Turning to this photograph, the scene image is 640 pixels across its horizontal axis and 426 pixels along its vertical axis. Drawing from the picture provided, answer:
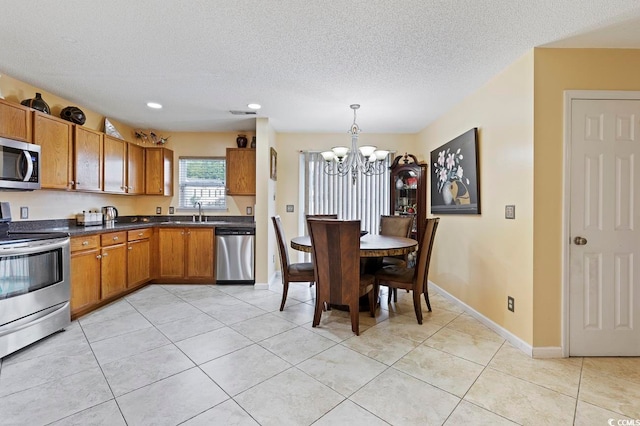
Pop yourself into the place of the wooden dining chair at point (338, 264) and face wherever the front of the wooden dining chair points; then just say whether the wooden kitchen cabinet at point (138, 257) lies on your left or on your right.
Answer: on your left

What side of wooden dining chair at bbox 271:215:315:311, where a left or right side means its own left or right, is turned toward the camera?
right

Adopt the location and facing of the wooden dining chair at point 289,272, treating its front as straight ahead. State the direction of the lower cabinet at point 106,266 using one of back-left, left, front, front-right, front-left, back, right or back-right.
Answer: back

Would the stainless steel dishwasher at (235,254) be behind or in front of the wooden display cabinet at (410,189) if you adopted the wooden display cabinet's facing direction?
in front

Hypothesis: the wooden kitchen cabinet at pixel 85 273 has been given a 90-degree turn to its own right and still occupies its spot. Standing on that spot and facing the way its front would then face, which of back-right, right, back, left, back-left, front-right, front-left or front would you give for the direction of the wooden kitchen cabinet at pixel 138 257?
back

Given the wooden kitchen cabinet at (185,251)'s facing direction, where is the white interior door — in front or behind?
in front

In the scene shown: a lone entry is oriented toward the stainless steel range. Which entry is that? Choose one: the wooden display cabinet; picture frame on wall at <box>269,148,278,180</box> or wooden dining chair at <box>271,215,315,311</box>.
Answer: the wooden display cabinet

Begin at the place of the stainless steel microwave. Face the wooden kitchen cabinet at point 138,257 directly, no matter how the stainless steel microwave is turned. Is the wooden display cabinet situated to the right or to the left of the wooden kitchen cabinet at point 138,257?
right

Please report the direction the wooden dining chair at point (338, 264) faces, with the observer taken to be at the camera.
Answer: facing away from the viewer and to the right of the viewer

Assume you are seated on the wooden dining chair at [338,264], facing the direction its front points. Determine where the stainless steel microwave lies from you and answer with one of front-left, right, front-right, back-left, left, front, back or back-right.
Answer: back-left

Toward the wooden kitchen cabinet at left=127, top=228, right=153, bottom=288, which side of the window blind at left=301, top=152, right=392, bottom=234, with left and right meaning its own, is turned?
right

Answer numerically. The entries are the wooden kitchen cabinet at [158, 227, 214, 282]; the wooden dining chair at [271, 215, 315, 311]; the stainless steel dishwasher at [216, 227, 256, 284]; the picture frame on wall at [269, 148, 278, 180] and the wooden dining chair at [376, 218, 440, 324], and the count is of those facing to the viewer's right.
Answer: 2

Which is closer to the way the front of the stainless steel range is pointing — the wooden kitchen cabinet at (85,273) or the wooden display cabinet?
the wooden display cabinet

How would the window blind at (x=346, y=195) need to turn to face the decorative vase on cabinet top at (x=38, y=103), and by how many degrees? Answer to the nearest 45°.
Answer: approximately 45° to its right

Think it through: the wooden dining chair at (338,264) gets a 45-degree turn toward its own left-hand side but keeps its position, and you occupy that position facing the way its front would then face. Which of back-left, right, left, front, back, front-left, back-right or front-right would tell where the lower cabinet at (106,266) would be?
left

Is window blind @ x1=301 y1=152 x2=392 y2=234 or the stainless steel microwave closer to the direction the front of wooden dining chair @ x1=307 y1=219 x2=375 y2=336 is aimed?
the window blind

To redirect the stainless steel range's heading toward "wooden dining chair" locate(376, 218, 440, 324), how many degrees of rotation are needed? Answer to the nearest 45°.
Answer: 0° — it already faces it

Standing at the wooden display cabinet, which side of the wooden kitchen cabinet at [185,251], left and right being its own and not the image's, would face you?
left

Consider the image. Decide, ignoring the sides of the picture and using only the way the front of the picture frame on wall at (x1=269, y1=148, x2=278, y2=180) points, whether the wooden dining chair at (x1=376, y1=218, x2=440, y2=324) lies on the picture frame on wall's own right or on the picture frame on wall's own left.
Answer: on the picture frame on wall's own right
